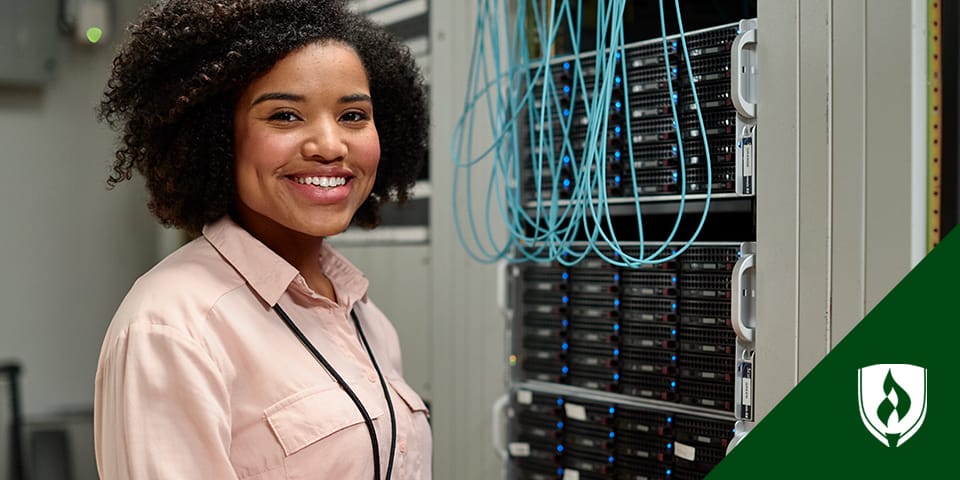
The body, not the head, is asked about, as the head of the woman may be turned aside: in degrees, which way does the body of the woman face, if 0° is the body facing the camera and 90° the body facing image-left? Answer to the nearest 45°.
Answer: approximately 315°

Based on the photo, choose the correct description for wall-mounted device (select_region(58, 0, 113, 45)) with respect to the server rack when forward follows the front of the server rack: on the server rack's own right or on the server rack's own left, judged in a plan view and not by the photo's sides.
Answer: on the server rack's own right

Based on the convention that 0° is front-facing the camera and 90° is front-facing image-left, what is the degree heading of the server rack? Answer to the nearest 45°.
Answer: approximately 45°

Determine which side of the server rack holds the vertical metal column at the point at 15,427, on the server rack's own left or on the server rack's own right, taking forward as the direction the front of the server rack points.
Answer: on the server rack's own right

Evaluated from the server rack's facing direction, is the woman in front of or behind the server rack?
in front
